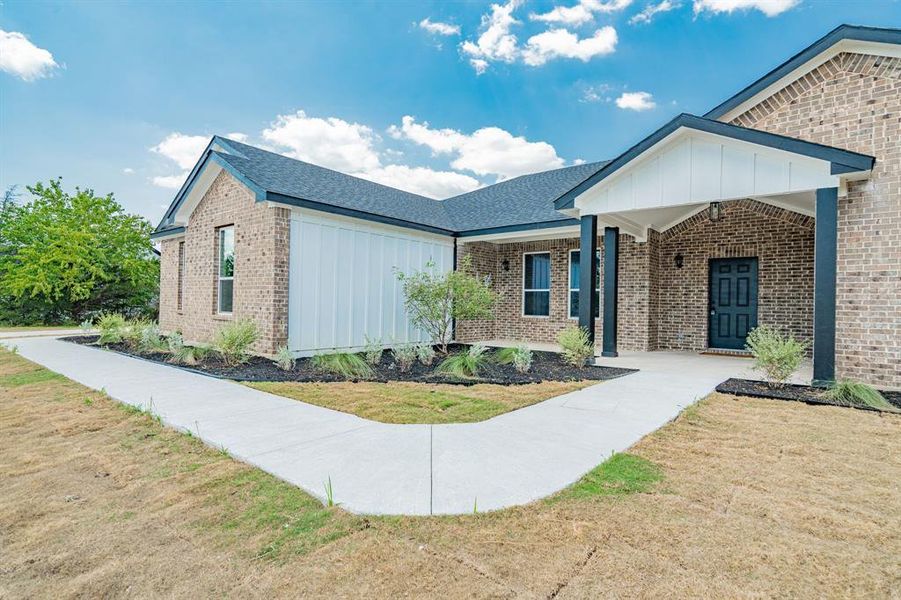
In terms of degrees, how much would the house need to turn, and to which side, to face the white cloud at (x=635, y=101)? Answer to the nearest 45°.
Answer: approximately 135° to its right

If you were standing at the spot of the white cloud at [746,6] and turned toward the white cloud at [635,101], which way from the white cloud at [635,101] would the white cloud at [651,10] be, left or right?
left

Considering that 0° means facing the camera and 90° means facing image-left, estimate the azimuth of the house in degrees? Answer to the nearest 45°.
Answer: approximately 45°
